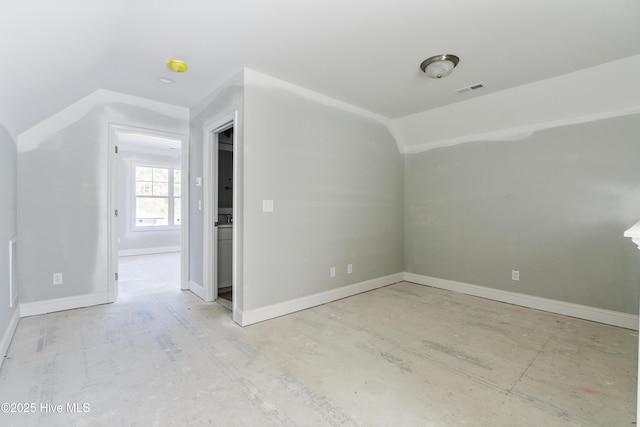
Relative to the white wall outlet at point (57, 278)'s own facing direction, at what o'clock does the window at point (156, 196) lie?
The window is roughly at 7 o'clock from the white wall outlet.

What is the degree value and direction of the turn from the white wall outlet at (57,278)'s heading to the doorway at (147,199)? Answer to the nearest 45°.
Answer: approximately 135° to its left

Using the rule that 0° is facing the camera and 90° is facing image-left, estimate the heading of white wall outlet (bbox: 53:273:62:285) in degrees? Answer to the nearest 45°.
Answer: approximately 0°
